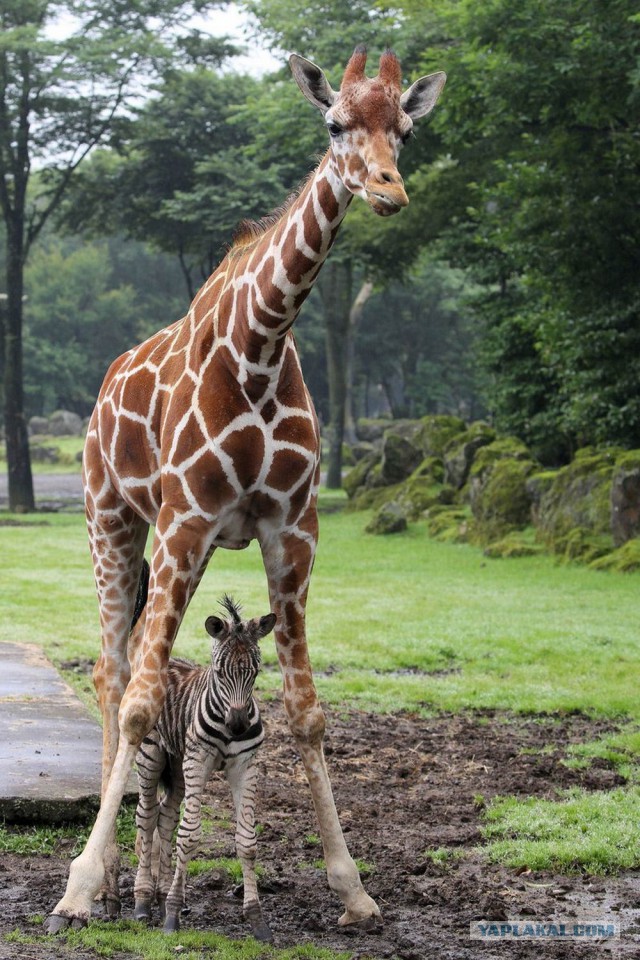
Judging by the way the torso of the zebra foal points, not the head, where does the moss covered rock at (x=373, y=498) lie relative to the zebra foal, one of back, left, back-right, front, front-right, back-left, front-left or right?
back-left

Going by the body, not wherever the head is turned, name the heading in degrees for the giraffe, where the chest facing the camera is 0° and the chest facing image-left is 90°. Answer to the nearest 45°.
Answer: approximately 315°

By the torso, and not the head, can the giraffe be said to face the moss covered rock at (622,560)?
no

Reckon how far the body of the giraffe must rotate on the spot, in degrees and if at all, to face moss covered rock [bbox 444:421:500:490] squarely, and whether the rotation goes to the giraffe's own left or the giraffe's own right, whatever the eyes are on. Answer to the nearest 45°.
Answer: approximately 135° to the giraffe's own left

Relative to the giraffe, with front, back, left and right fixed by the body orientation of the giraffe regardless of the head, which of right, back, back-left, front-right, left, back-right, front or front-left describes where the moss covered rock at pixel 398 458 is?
back-left

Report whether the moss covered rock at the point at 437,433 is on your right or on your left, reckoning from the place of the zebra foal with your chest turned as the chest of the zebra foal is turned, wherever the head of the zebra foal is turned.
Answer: on your left

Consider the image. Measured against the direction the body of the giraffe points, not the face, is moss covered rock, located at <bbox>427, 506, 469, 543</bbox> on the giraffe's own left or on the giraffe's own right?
on the giraffe's own left

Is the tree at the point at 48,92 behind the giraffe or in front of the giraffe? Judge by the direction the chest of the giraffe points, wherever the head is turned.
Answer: behind

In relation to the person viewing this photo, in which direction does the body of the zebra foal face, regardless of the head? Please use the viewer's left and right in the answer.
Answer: facing the viewer and to the right of the viewer

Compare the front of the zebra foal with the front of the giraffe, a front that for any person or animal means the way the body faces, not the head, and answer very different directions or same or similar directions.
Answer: same or similar directions

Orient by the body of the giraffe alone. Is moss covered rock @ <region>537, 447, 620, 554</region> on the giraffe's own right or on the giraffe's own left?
on the giraffe's own left

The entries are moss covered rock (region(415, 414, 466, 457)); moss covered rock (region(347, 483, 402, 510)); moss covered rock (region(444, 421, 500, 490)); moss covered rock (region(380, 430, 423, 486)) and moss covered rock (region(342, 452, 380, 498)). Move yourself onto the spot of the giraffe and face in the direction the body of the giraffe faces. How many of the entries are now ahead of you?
0

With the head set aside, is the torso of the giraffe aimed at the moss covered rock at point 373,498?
no

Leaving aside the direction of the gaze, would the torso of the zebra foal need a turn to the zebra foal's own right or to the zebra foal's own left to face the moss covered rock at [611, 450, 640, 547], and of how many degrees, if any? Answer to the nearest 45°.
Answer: approximately 90° to the zebra foal's own left

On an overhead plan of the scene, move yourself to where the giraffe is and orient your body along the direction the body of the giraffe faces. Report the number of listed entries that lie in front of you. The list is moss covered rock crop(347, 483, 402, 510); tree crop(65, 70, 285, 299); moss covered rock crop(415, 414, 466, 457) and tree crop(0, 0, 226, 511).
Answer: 0

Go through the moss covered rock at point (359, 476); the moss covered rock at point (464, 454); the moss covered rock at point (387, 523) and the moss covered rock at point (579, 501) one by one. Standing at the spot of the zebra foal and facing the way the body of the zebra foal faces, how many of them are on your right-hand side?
0

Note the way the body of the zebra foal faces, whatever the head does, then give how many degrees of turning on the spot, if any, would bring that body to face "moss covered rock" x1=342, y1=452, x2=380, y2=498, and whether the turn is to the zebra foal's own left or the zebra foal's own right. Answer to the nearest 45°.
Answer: approximately 135° to the zebra foal's own left

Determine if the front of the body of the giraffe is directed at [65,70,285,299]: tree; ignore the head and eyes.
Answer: no

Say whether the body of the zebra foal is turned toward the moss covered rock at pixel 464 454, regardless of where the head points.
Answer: no

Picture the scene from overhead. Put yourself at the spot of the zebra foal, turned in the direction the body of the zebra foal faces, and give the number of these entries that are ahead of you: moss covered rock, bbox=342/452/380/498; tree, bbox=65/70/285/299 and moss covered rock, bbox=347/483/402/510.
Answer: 0
